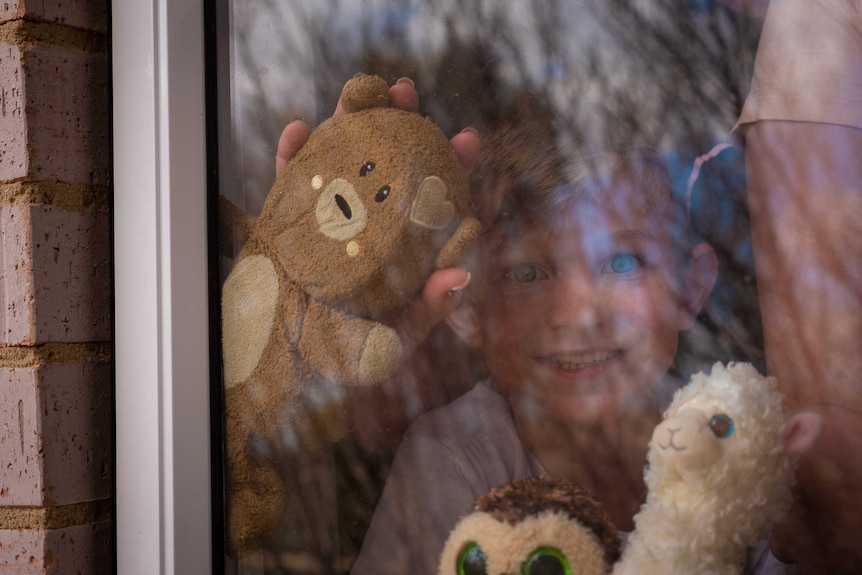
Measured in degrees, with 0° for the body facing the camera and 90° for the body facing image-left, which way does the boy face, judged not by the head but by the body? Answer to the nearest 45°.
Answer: approximately 0°
